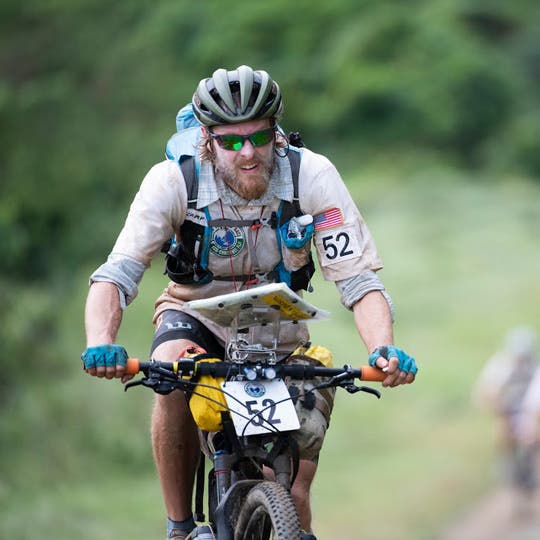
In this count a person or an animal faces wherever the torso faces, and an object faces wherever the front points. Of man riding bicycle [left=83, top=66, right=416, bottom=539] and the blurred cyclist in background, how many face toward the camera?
2

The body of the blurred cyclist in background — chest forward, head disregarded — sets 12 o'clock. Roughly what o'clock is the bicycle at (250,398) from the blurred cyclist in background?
The bicycle is roughly at 12 o'clock from the blurred cyclist in background.

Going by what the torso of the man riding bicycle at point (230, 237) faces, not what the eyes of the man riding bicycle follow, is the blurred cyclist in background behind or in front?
behind

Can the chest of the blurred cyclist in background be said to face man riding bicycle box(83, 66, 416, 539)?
yes

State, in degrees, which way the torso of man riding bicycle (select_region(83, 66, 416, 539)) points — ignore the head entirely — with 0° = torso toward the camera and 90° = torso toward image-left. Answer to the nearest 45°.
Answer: approximately 0°
